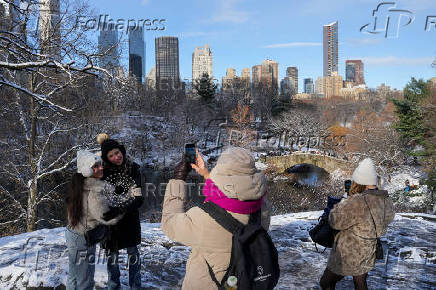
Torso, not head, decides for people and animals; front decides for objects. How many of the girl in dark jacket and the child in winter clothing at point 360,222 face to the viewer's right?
0

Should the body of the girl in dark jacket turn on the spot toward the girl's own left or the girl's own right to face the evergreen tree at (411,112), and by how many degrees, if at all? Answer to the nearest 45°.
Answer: approximately 180°

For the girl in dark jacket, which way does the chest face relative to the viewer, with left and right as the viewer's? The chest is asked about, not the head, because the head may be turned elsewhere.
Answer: facing the viewer and to the left of the viewer

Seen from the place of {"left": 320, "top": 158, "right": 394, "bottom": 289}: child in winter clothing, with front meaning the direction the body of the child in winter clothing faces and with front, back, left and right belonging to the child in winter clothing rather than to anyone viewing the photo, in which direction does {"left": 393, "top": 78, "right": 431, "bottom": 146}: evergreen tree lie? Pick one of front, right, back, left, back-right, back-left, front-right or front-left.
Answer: front-right

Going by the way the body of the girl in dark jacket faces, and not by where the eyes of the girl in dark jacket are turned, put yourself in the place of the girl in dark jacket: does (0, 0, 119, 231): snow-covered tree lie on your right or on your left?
on your right

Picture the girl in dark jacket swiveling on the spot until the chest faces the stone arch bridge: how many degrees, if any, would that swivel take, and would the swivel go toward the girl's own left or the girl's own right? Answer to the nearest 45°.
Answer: approximately 180°

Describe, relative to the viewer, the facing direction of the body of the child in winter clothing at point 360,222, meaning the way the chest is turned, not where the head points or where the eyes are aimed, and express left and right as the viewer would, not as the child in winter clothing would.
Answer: facing away from the viewer and to the left of the viewer

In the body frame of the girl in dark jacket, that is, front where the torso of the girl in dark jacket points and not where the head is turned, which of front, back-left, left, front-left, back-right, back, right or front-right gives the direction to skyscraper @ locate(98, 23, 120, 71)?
back-right

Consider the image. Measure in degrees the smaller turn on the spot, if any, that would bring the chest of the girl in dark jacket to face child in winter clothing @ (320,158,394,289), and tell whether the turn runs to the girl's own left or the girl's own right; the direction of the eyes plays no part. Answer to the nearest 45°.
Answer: approximately 90° to the girl's own left
